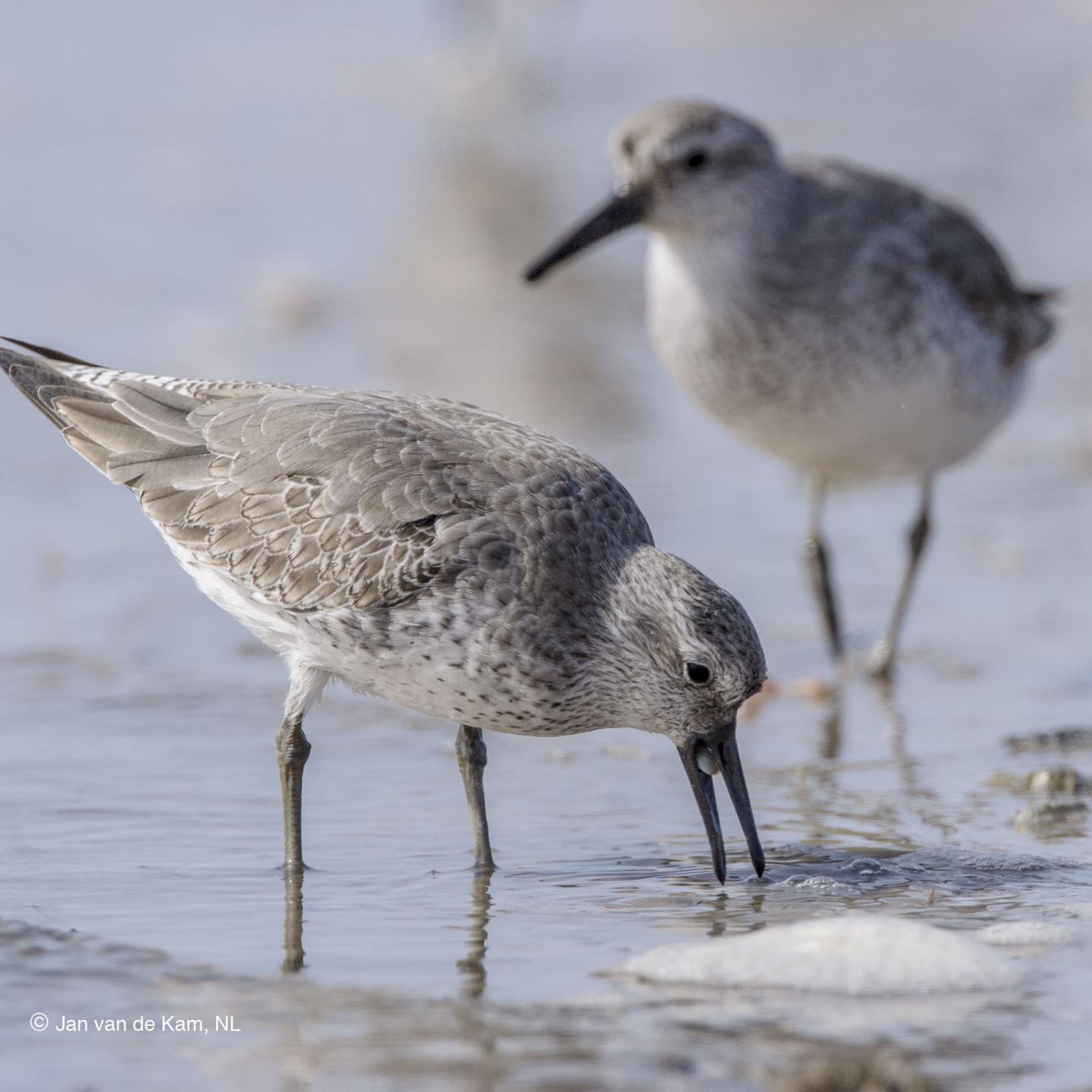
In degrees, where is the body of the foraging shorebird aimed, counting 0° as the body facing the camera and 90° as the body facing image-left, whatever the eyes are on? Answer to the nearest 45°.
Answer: approximately 270°

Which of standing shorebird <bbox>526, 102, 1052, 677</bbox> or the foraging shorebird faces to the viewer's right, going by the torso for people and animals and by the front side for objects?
the foraging shorebird

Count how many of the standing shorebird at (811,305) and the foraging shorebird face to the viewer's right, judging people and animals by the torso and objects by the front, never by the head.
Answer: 1

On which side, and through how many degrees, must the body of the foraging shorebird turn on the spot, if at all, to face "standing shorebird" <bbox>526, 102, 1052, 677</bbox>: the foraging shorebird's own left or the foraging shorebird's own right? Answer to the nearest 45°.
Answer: approximately 45° to the foraging shorebird's own left

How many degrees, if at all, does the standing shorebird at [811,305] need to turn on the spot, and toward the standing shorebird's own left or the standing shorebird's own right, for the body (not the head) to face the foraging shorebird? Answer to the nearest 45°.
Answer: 0° — it already faces it

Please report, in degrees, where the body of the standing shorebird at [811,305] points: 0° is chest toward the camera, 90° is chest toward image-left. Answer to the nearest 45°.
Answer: approximately 45°
